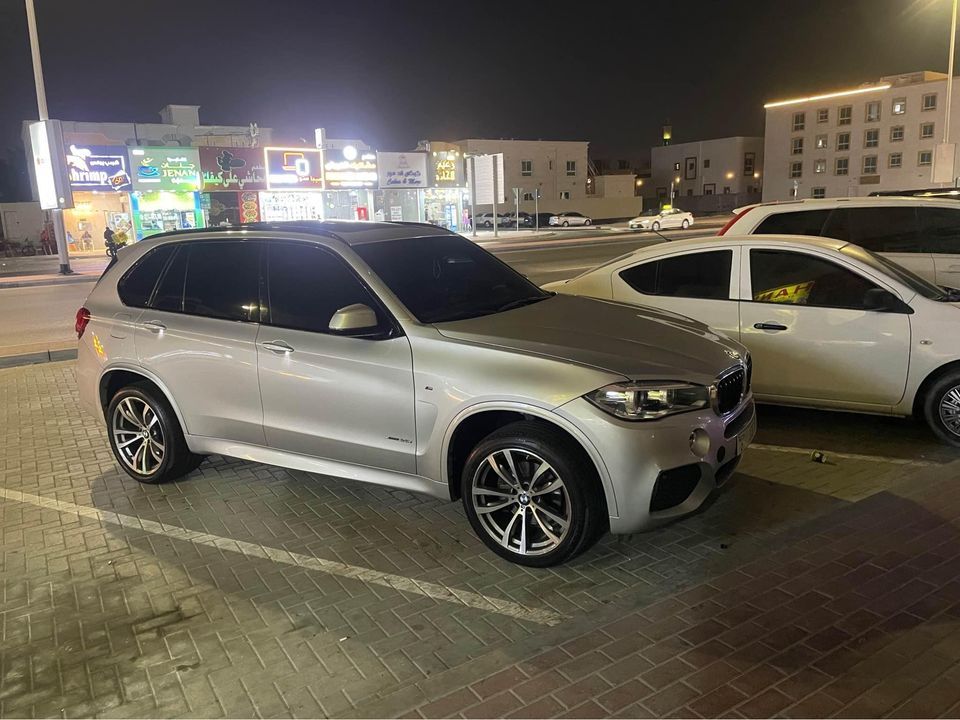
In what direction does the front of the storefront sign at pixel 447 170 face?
toward the camera

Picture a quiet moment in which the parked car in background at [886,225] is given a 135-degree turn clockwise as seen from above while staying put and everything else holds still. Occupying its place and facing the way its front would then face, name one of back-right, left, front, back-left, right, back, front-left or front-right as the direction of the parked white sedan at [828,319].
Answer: front-left

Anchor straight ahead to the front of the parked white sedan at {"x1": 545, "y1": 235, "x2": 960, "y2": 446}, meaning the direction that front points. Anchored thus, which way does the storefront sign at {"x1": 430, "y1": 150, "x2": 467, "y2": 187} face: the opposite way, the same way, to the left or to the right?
to the right

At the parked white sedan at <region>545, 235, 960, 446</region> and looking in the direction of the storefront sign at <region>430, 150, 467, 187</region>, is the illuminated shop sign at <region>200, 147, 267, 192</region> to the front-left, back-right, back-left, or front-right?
front-left

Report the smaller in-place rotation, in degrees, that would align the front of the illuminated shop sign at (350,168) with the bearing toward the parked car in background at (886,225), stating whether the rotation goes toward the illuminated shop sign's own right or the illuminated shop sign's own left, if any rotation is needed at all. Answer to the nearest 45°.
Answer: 0° — it already faces it

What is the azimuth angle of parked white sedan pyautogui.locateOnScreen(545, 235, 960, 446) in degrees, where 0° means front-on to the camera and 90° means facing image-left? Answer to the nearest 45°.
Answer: approximately 270°

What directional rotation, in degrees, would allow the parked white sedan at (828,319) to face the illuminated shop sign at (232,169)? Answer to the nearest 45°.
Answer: approximately 135° to its left

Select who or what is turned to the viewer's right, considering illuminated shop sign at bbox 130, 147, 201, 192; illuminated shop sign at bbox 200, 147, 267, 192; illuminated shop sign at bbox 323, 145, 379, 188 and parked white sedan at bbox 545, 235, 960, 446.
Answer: the parked white sedan

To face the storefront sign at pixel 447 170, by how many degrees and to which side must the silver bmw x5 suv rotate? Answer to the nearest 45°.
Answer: approximately 135° to its left

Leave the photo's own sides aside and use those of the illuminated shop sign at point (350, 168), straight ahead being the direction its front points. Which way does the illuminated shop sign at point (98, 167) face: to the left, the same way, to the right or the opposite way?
the same way

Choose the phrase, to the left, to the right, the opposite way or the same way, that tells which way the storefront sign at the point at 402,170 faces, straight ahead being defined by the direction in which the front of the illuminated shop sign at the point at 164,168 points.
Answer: the same way

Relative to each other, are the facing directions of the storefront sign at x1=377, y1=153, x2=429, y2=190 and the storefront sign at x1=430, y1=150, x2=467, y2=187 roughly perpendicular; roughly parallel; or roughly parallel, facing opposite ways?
roughly parallel

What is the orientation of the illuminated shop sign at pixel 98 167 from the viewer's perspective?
toward the camera

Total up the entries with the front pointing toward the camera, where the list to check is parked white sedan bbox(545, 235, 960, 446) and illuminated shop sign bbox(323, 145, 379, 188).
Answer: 1

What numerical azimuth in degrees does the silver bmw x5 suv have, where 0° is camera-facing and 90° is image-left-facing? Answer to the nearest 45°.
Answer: approximately 315°

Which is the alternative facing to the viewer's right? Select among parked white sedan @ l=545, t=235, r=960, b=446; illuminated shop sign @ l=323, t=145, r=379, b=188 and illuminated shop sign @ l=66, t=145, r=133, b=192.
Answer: the parked white sedan

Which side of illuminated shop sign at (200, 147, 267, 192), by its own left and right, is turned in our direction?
front

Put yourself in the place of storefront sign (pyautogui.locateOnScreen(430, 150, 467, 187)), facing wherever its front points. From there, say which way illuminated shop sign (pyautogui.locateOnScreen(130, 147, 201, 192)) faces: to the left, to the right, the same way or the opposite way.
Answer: the same way

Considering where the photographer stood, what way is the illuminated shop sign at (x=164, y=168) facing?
facing the viewer
